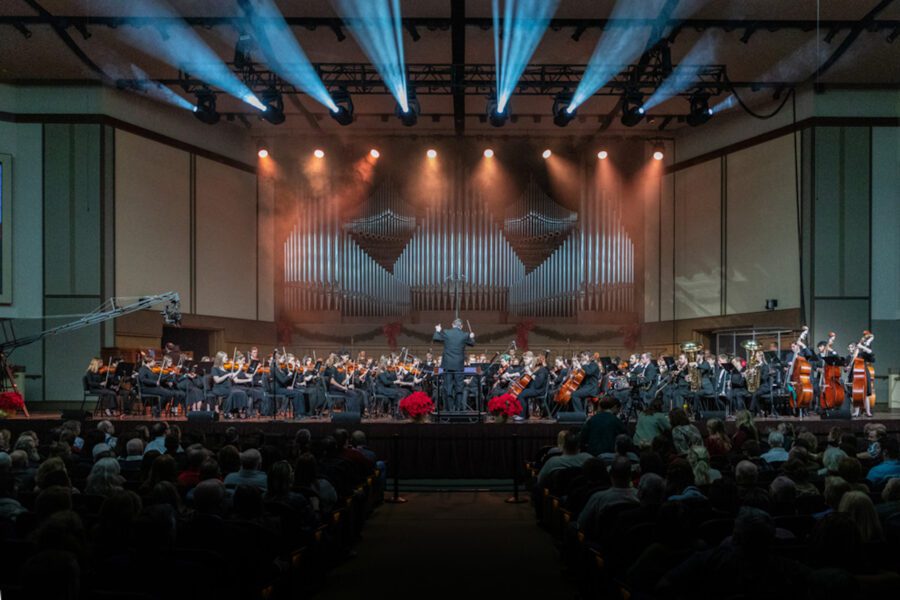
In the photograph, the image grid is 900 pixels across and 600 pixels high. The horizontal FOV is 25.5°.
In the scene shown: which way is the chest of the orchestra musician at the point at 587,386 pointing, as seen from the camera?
to the viewer's left

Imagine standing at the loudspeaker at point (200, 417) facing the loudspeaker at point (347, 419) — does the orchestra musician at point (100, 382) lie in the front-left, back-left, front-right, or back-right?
back-left

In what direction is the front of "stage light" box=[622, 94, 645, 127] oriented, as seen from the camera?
facing the viewer and to the right of the viewer

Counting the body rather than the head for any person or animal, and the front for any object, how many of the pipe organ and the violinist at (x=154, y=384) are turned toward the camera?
1

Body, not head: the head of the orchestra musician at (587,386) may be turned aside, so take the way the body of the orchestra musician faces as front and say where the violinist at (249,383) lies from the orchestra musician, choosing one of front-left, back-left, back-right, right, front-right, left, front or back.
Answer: front

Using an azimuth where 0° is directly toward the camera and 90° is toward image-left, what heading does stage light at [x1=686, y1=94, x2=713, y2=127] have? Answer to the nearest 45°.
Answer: approximately 315°

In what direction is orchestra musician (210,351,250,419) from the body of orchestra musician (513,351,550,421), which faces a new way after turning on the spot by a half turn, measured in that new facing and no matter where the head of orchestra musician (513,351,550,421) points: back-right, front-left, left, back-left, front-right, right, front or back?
back

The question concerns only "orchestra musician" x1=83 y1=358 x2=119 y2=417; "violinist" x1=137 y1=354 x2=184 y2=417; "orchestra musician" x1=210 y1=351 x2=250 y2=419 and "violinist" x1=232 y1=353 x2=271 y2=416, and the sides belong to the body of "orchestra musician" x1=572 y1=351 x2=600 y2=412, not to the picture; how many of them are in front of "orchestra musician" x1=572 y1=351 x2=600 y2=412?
4

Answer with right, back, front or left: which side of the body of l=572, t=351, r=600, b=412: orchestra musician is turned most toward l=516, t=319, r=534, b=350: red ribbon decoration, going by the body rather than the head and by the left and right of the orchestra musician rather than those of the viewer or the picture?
right

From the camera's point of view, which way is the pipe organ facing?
toward the camera

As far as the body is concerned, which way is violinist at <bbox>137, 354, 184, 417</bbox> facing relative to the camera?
to the viewer's right
